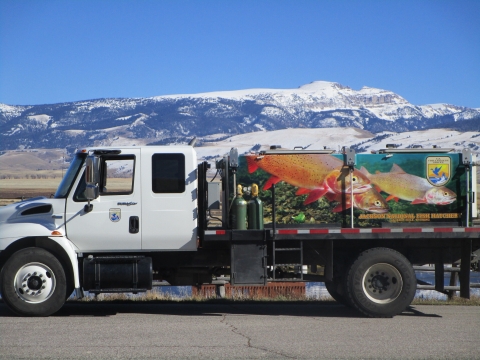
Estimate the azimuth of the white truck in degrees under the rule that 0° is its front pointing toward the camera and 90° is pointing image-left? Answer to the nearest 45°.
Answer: approximately 90°
